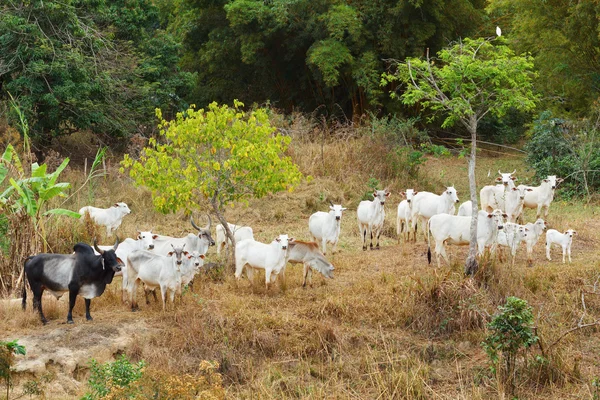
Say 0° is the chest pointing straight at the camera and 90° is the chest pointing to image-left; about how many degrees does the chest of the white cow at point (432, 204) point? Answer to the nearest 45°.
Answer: approximately 270°

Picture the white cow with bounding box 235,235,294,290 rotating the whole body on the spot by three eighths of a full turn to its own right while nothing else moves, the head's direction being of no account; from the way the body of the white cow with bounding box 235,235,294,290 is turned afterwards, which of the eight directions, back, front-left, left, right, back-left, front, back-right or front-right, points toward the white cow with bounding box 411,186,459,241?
back-right

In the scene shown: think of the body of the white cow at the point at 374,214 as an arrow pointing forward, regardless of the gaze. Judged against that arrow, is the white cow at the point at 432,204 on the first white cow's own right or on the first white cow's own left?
on the first white cow's own left

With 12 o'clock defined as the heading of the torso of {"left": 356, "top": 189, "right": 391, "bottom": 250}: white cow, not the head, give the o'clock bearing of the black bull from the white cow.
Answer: The black bull is roughly at 3 o'clock from the white cow.

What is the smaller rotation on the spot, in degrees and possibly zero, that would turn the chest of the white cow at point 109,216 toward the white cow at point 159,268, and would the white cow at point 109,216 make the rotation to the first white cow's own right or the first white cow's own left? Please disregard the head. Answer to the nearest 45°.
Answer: approximately 90° to the first white cow's own right

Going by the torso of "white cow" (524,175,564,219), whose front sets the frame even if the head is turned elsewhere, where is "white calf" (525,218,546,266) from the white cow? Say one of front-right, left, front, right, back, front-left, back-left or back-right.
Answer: front-right

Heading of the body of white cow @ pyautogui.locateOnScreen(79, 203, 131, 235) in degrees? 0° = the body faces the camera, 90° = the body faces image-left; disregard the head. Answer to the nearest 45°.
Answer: approximately 270°

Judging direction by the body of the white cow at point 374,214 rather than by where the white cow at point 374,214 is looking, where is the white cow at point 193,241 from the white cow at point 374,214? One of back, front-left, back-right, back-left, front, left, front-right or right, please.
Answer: right

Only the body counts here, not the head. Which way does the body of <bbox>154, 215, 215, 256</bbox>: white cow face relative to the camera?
to the viewer's right

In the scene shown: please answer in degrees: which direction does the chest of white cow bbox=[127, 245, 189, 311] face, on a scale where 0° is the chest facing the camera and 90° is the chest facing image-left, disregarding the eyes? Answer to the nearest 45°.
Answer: approximately 315°

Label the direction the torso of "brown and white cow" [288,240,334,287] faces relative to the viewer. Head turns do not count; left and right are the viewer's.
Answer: facing to the right of the viewer

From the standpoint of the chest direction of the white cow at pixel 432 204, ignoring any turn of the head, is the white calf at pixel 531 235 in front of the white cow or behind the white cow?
in front

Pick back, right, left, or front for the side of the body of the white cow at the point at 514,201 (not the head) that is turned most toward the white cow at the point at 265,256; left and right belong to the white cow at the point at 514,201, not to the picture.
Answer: right

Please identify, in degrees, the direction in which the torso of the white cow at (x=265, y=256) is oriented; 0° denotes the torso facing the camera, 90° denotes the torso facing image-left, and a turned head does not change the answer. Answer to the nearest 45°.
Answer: approximately 315°

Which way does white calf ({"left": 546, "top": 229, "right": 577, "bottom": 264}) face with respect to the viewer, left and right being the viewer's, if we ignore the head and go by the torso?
facing the viewer and to the right of the viewer

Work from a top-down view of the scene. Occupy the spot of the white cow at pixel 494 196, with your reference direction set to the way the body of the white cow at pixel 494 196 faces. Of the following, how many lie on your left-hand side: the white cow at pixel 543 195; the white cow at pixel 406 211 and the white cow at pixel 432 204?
1

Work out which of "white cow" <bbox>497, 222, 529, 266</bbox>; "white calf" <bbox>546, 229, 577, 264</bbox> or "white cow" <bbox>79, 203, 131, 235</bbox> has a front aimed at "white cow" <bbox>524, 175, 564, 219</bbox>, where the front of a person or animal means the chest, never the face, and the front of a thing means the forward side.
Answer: "white cow" <bbox>79, 203, 131, 235</bbox>

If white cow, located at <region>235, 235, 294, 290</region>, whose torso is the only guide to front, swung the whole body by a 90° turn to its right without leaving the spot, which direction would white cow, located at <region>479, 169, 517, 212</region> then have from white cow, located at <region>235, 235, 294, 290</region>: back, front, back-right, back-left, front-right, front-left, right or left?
back

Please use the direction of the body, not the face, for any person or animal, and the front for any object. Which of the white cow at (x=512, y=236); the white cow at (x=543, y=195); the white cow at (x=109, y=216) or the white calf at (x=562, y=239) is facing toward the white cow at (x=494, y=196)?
the white cow at (x=109, y=216)
